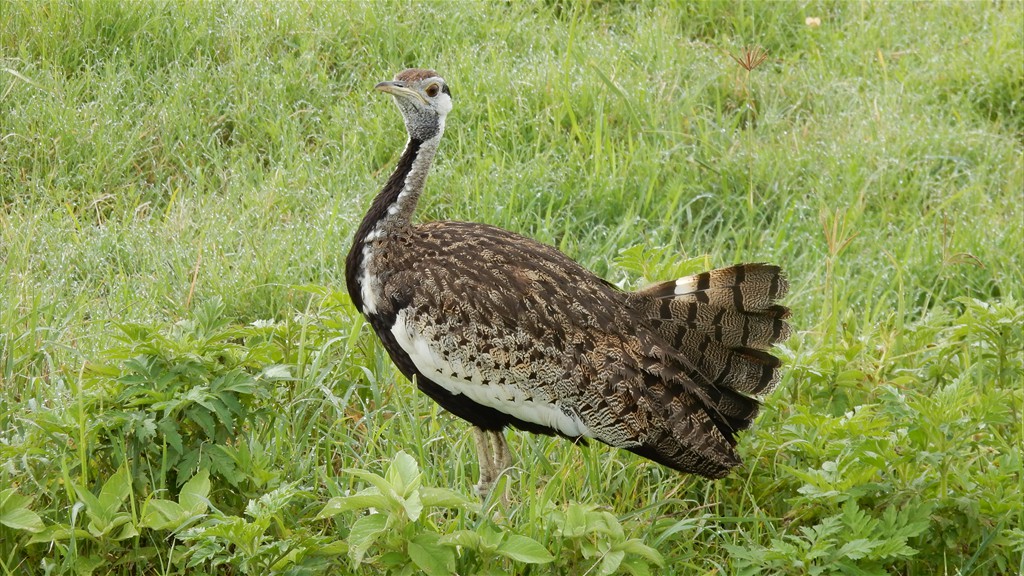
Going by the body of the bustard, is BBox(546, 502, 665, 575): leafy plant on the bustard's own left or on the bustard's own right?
on the bustard's own left

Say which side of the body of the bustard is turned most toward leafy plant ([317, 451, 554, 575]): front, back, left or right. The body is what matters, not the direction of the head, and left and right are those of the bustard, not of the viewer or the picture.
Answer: left

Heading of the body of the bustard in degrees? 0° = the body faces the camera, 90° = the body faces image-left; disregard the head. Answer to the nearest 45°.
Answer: approximately 90°
